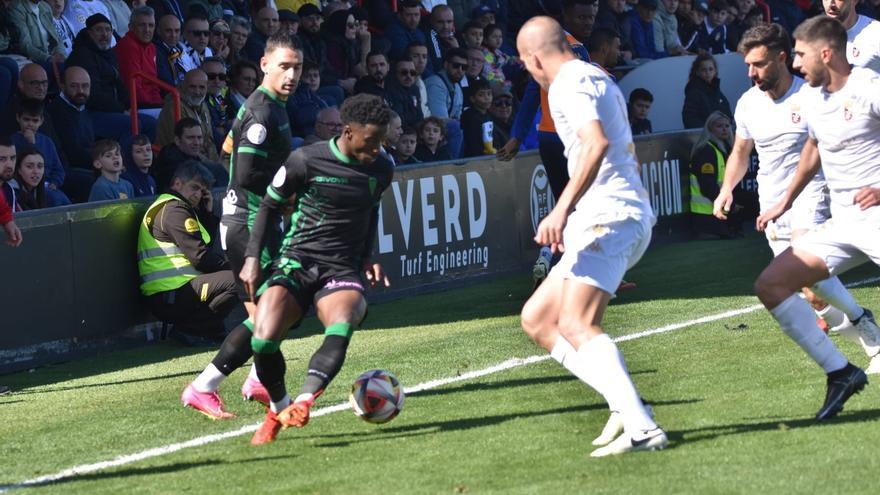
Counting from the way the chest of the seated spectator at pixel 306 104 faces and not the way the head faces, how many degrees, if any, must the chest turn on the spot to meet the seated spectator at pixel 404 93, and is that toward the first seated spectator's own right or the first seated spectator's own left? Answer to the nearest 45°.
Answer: approximately 90° to the first seated spectator's own left

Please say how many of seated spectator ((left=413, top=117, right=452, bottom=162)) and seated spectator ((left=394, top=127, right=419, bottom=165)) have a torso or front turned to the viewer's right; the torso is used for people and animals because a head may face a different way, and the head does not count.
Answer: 0

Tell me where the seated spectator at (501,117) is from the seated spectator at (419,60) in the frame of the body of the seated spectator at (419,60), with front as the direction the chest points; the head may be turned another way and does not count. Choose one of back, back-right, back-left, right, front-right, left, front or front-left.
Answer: front-left

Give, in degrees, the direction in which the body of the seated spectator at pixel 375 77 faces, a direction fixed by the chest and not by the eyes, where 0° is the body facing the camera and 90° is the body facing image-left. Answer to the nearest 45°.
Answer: approximately 315°

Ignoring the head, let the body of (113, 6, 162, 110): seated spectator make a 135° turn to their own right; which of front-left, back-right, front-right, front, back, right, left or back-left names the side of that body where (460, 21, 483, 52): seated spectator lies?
back-right

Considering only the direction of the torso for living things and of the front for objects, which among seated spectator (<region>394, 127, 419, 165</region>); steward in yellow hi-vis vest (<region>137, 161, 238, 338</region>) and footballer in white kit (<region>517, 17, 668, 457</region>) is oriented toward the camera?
the seated spectator

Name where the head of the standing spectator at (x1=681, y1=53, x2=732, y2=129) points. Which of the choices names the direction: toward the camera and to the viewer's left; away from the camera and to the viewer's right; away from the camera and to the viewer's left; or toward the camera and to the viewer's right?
toward the camera and to the viewer's right

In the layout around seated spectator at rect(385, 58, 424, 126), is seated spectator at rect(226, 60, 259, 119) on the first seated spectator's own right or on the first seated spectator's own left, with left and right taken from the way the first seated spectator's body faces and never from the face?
on the first seated spectator's own right
